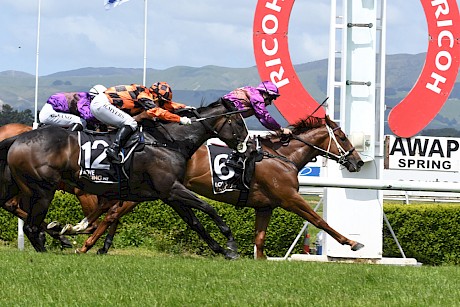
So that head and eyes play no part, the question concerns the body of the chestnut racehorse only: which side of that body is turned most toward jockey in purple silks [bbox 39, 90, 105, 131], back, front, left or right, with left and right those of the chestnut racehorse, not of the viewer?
back

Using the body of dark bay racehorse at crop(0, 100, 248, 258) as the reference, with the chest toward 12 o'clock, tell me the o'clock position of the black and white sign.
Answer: The black and white sign is roughly at 11 o'clock from the dark bay racehorse.

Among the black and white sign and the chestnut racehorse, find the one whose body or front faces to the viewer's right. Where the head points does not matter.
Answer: the chestnut racehorse

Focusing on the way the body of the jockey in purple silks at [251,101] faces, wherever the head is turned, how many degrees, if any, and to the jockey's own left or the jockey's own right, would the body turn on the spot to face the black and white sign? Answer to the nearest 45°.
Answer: approximately 45° to the jockey's own left

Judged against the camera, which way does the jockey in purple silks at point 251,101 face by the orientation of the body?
to the viewer's right

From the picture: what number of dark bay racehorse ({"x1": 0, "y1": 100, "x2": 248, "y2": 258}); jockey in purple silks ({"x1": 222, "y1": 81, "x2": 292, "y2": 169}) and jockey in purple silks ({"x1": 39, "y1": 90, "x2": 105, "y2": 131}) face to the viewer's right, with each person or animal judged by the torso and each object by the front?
3

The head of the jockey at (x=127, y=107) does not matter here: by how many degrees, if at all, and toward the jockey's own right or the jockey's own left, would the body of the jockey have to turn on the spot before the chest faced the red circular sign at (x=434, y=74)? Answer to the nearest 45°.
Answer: approximately 45° to the jockey's own left

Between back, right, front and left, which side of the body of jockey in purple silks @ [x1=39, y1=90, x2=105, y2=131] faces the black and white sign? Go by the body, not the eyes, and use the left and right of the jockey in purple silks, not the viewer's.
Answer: front

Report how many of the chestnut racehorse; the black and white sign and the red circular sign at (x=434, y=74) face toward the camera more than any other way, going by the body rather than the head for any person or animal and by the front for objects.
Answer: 2

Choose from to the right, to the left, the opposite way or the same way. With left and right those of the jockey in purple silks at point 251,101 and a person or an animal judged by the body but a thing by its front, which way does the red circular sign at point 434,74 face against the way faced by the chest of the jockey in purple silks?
to the right

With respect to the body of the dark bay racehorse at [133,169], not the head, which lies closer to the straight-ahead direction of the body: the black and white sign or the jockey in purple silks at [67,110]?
the black and white sign

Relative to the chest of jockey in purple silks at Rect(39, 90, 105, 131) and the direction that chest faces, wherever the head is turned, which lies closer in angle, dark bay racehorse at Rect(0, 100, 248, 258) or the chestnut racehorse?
the chestnut racehorse

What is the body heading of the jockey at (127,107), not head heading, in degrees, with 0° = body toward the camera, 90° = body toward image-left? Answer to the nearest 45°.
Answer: approximately 270°
